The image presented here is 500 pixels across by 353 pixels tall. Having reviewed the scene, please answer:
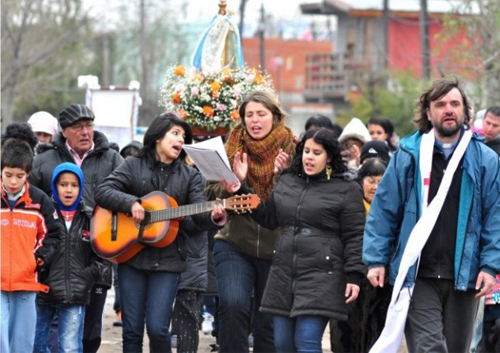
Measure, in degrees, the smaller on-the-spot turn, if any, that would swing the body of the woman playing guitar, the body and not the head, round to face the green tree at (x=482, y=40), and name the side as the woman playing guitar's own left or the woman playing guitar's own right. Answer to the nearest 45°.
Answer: approximately 135° to the woman playing guitar's own left

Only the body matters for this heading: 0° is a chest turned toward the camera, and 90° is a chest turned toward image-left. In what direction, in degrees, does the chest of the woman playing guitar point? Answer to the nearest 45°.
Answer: approximately 0°

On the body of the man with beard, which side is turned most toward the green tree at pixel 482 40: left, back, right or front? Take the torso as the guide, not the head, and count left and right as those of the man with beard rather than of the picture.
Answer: back

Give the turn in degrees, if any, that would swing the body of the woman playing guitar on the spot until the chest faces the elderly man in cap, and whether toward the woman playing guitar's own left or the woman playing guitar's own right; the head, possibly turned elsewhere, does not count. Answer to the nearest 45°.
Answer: approximately 135° to the woman playing guitar's own right

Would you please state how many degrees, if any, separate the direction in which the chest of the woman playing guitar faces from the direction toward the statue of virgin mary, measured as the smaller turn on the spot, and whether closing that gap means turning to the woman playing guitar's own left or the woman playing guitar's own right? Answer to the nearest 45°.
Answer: approximately 180°

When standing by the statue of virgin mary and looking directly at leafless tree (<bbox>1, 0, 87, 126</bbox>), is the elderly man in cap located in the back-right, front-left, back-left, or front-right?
back-left

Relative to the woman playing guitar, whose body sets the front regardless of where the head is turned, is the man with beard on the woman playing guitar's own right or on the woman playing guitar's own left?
on the woman playing guitar's own left

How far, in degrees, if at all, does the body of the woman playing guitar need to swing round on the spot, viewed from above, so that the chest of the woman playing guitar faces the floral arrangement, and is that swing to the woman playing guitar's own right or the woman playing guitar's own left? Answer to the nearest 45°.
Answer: approximately 180°

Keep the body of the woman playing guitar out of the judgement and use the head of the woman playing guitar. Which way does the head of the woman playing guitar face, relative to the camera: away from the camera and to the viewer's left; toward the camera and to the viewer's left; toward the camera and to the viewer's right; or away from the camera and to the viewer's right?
toward the camera and to the viewer's right

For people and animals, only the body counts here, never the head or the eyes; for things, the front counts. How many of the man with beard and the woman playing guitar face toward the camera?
2
